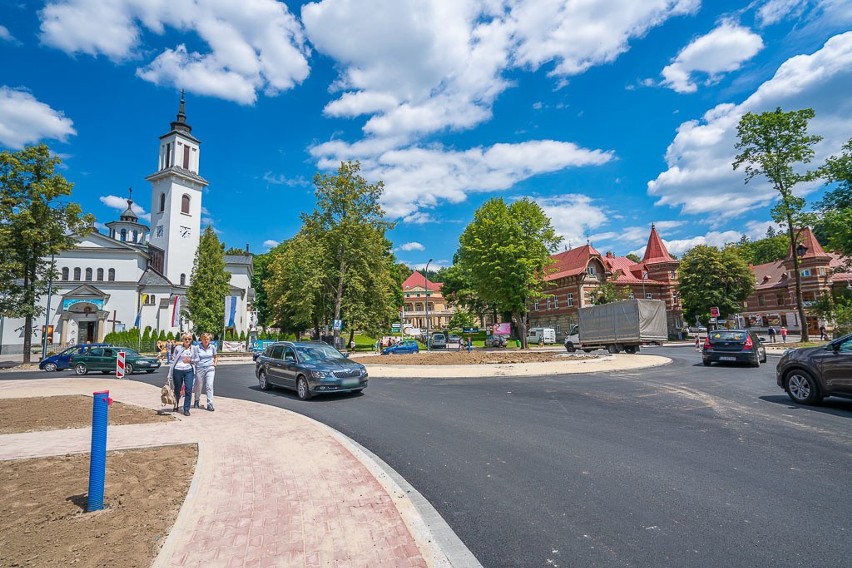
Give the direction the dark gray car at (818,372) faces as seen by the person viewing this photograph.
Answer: facing to the left of the viewer

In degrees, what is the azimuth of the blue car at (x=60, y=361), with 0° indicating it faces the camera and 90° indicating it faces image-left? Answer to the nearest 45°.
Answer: approximately 90°

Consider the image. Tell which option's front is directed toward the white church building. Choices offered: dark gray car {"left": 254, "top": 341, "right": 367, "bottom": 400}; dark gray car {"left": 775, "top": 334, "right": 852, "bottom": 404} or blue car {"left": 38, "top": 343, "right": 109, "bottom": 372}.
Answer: dark gray car {"left": 775, "top": 334, "right": 852, "bottom": 404}

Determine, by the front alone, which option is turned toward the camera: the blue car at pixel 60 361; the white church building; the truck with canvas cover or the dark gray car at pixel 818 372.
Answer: the white church building

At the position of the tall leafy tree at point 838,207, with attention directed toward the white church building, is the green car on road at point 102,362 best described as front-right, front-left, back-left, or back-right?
front-left

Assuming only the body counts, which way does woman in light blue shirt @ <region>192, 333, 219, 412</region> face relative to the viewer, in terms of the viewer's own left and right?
facing the viewer

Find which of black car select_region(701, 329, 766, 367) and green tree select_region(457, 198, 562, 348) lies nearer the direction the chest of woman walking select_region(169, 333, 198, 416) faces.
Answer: the black car

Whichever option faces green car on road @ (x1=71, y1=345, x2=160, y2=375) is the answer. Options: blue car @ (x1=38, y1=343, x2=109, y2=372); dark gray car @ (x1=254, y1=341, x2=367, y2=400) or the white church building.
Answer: the white church building

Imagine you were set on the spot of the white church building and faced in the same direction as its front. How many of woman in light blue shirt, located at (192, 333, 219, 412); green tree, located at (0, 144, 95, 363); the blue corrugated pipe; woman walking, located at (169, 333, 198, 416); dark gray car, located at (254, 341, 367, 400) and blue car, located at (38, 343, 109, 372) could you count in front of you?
6

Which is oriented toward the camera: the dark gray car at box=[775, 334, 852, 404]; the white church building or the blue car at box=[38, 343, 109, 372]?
the white church building

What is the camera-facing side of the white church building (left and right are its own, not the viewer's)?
front

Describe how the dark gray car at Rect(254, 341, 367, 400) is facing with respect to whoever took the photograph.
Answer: facing the viewer and to the right of the viewer

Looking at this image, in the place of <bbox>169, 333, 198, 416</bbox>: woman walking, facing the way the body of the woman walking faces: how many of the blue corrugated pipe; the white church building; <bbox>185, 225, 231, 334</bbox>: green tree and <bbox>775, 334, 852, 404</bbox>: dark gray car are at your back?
2

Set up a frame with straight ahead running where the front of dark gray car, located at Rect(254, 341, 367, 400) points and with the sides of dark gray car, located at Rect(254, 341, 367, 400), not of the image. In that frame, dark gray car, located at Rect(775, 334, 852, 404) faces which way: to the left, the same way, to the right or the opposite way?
the opposite way
